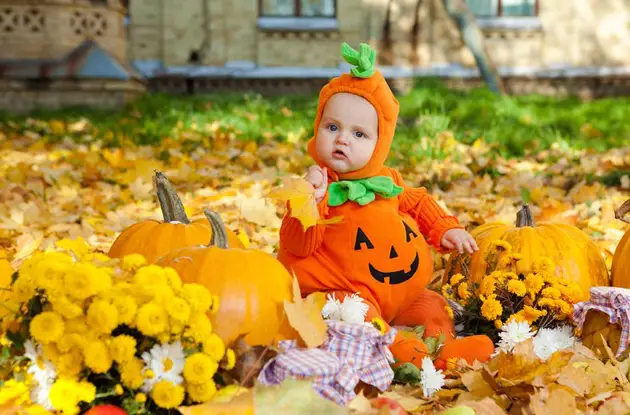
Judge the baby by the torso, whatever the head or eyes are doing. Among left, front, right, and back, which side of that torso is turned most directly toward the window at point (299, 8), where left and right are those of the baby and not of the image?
back

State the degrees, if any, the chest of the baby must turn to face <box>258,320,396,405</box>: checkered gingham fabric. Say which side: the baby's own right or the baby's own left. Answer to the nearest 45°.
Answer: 0° — they already face it

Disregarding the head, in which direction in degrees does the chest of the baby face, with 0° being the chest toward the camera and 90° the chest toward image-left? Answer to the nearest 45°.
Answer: approximately 0°

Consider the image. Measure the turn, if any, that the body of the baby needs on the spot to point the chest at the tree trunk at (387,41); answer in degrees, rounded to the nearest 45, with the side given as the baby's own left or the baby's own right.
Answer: approximately 180°

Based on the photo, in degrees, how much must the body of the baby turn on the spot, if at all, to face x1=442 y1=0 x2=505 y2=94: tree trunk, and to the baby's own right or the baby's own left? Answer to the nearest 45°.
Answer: approximately 180°

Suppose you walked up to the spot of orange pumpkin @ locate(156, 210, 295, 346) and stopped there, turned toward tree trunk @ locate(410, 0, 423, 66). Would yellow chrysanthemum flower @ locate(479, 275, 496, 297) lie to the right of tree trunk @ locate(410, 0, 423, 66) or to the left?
right

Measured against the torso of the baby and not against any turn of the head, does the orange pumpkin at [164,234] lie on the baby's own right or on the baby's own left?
on the baby's own right

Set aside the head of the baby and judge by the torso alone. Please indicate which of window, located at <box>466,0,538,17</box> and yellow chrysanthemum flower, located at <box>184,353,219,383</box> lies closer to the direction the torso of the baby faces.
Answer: the yellow chrysanthemum flower

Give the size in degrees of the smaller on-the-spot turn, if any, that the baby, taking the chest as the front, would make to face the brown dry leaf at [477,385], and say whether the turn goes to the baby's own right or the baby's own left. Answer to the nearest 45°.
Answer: approximately 45° to the baby's own left

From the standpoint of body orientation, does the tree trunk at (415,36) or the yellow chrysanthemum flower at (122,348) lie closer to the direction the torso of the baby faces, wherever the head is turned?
the yellow chrysanthemum flower
